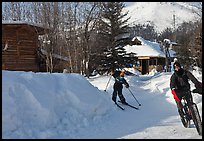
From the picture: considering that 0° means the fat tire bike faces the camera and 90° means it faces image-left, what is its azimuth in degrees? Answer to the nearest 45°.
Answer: approximately 315°
